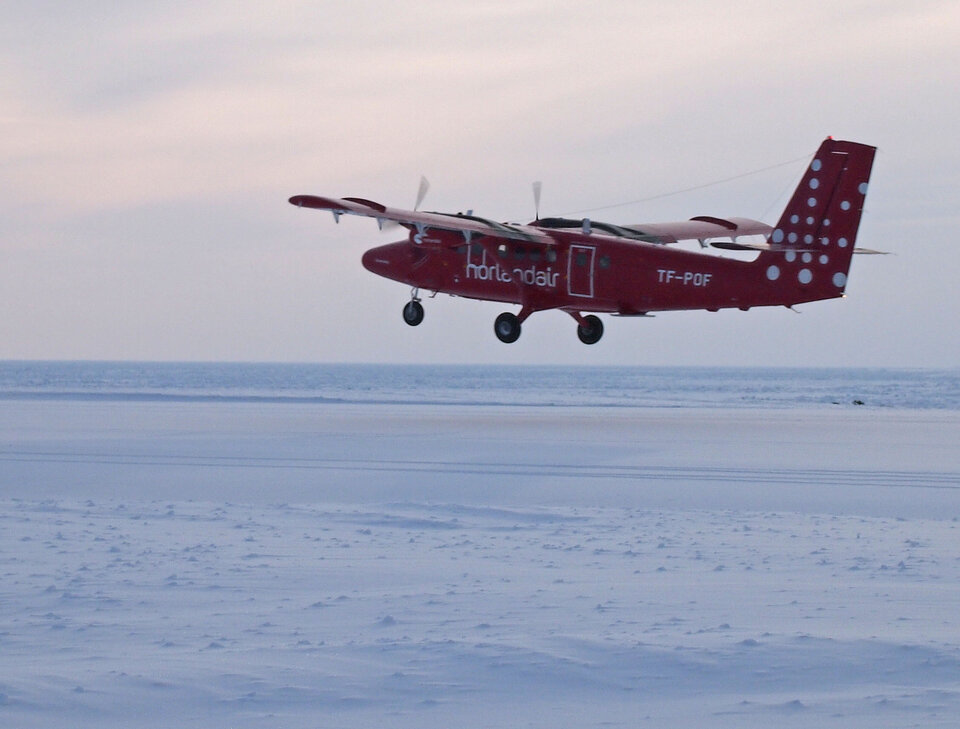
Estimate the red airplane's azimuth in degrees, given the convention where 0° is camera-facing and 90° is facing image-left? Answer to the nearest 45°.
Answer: approximately 135°
